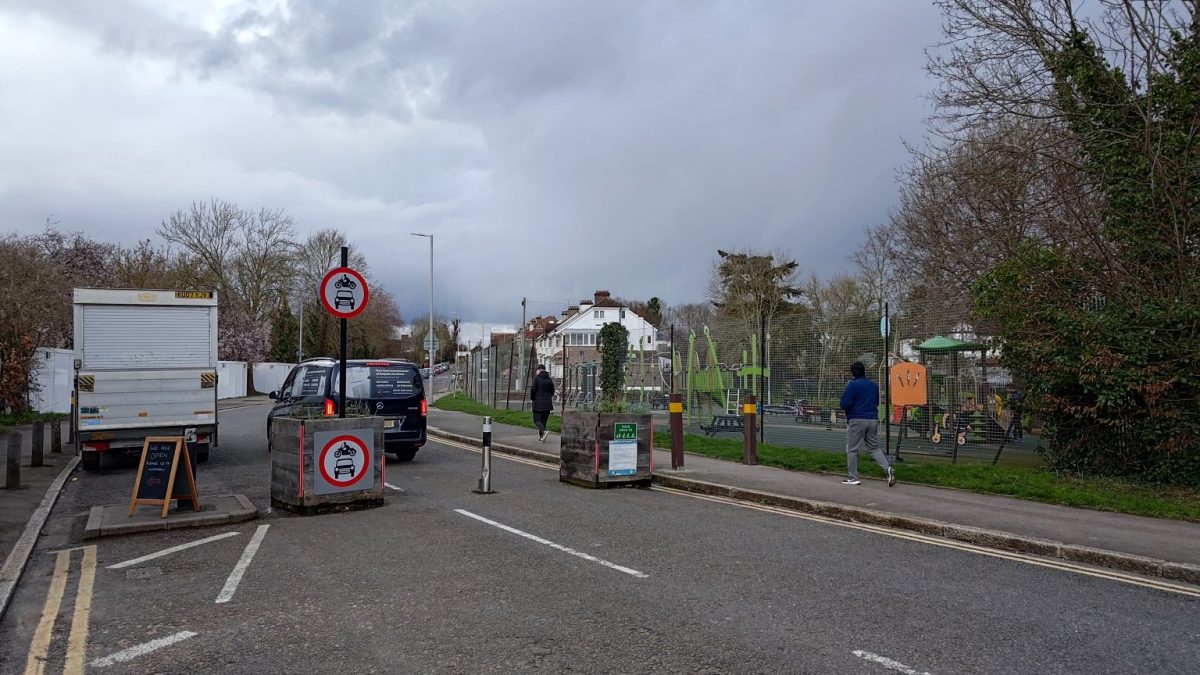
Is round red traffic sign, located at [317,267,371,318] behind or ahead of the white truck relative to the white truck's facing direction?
behind

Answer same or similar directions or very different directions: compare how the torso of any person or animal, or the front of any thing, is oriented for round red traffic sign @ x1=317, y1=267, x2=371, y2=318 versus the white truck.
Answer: very different directions

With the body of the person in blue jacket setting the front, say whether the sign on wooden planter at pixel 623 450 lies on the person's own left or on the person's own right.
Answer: on the person's own left

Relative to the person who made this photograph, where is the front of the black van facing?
facing away from the viewer and to the left of the viewer

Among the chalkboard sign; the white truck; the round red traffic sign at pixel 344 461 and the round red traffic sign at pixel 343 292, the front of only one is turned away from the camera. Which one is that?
the white truck

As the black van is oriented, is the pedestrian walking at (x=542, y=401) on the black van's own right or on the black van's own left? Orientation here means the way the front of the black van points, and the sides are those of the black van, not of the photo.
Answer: on the black van's own right

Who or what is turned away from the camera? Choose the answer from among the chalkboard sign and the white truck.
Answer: the white truck
